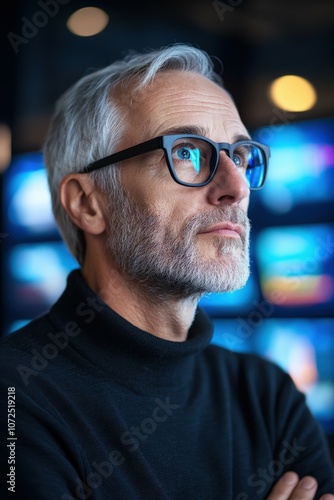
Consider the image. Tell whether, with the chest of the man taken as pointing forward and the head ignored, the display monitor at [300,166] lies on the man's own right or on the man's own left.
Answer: on the man's own left

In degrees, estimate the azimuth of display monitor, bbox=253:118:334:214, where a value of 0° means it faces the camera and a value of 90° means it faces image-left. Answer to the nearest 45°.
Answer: approximately 0°

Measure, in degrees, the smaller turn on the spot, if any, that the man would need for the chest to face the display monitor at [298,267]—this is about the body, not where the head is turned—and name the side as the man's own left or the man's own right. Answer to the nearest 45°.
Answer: approximately 135° to the man's own left
